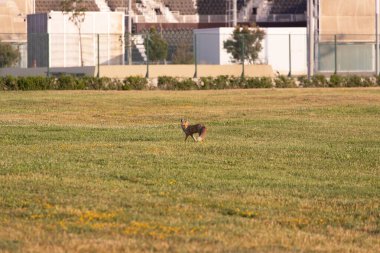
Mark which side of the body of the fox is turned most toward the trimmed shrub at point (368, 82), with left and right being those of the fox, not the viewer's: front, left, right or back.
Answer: right

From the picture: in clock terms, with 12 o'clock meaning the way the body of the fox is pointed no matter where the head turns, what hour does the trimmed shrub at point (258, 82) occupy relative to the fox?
The trimmed shrub is roughly at 3 o'clock from the fox.

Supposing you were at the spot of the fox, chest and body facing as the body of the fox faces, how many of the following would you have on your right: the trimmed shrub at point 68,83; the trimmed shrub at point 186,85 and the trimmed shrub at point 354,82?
3

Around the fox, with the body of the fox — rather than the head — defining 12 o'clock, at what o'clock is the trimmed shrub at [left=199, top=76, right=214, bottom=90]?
The trimmed shrub is roughly at 3 o'clock from the fox.

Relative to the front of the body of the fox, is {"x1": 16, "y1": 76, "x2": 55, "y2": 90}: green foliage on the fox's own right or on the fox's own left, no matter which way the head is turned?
on the fox's own right

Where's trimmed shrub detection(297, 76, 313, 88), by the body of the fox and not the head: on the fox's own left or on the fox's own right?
on the fox's own right

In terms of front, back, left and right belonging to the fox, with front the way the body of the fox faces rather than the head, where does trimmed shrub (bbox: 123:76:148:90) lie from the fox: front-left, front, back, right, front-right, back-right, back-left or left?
right

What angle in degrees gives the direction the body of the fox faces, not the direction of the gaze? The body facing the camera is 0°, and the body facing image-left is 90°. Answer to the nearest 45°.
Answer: approximately 90°

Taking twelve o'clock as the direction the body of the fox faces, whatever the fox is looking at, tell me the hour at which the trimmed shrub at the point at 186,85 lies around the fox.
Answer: The trimmed shrub is roughly at 3 o'clock from the fox.

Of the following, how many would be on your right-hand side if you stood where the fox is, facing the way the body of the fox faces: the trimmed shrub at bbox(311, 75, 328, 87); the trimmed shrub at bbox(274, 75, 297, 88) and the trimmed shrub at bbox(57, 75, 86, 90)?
3

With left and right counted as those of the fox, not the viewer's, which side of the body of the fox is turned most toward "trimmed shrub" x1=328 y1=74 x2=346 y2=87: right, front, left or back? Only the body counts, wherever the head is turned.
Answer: right

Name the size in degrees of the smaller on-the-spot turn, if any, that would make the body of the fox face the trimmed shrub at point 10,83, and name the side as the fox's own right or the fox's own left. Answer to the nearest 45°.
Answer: approximately 90° to the fox's own right
